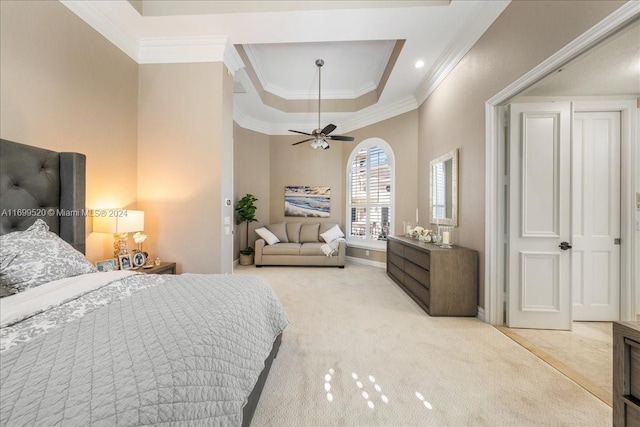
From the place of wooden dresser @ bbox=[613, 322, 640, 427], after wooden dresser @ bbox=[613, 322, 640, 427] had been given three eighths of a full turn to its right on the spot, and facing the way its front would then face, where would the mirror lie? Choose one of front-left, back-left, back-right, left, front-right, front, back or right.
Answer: front-left

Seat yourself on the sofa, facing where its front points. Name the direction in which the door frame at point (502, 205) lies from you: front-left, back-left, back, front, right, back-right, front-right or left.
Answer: front-left

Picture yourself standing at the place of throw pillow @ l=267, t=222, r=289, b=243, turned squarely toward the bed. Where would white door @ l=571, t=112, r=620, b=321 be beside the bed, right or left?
left

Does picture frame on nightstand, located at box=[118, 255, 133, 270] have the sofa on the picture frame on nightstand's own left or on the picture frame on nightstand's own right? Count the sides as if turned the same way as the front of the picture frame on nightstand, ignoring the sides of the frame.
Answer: on the picture frame on nightstand's own left

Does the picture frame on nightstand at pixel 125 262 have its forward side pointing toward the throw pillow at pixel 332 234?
no

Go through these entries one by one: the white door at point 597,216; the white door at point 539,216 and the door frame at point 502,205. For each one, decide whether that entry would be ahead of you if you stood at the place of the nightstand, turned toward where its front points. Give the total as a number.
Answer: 3

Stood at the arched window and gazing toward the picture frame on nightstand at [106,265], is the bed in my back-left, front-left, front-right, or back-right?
front-left

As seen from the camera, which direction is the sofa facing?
toward the camera

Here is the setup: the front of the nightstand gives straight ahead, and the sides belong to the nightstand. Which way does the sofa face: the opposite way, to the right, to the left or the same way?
to the right

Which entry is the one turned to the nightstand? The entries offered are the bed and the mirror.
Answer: the mirror

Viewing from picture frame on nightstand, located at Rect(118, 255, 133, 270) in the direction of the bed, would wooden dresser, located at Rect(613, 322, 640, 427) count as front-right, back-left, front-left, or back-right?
front-left

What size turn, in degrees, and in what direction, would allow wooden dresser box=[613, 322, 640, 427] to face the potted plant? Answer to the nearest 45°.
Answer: approximately 45° to its right

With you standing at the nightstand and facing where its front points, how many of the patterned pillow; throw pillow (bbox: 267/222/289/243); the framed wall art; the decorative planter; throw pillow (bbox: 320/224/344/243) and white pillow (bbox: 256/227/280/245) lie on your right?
1

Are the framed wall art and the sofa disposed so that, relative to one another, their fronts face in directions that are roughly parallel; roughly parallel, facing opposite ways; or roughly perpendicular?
roughly parallel

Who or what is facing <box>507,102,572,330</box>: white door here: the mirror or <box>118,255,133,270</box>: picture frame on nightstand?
the picture frame on nightstand

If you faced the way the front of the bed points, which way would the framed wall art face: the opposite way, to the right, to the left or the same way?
to the right

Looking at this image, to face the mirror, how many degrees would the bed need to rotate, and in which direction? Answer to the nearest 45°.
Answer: approximately 45° to its left

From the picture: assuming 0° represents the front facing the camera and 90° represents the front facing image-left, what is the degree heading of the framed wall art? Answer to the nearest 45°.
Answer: approximately 0°

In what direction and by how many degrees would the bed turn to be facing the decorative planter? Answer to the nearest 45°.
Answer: approximately 90° to its left

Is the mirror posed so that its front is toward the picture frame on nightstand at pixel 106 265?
yes

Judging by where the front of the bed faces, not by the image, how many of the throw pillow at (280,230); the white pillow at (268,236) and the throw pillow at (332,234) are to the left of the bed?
3

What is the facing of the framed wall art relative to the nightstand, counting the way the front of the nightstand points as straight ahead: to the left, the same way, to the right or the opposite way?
to the right
